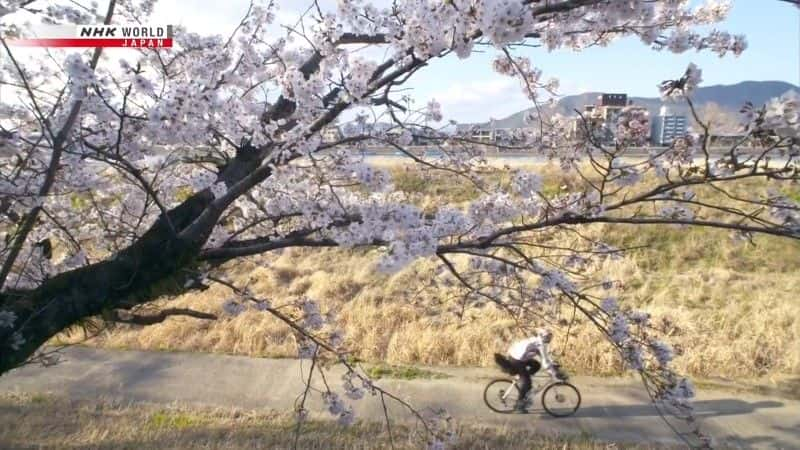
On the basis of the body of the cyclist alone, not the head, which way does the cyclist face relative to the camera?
to the viewer's right

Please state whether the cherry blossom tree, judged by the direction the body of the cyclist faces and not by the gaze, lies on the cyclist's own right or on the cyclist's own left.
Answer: on the cyclist's own right
